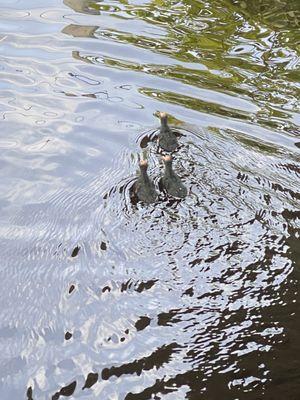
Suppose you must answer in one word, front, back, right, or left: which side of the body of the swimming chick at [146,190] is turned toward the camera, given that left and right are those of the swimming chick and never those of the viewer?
back

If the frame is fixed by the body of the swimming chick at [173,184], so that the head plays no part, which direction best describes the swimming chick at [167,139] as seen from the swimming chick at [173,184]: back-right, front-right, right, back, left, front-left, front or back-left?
front-right

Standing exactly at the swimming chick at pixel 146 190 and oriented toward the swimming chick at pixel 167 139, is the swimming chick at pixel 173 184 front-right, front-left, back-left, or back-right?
front-right

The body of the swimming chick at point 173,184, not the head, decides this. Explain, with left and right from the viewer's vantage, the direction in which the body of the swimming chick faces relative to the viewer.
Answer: facing away from the viewer and to the left of the viewer

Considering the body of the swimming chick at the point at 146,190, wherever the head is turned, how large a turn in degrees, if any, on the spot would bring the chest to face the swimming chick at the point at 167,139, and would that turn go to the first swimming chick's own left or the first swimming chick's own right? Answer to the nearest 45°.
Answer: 0° — it already faces it

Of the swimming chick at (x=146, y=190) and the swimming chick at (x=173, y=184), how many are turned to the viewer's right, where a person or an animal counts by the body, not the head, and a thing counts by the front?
0
